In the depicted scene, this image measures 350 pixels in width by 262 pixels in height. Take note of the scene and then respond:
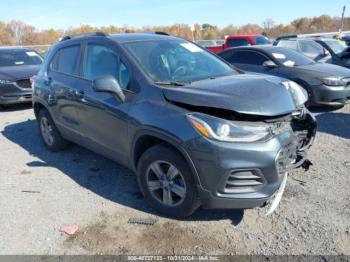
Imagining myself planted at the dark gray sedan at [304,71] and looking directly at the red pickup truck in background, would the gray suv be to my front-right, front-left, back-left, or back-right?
back-left

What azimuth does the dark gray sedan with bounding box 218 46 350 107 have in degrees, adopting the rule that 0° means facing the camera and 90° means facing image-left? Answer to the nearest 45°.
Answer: approximately 315°

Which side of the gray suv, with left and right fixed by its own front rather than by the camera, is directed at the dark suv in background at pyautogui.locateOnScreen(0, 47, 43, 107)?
back

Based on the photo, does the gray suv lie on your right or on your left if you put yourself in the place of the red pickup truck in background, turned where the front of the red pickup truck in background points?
on your right

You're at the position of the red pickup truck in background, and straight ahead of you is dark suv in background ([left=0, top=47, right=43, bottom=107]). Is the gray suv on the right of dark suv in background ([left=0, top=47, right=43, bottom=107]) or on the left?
left

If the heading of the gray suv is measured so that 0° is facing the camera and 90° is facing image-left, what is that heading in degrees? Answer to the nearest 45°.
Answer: approximately 315°
